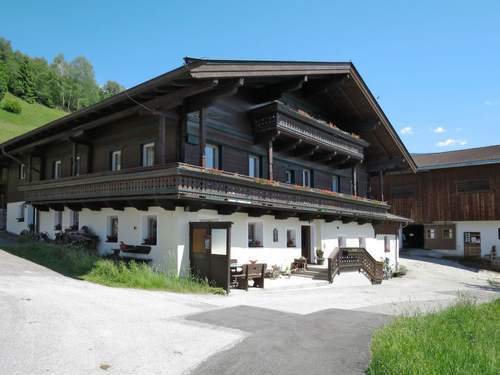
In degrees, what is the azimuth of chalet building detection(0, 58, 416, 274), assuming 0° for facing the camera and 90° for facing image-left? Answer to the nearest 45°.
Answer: approximately 315°

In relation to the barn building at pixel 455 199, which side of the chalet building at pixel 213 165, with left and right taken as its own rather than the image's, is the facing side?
left

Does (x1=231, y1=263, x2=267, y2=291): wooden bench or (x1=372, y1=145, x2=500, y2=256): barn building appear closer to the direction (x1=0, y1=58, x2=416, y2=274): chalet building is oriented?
the wooden bench
